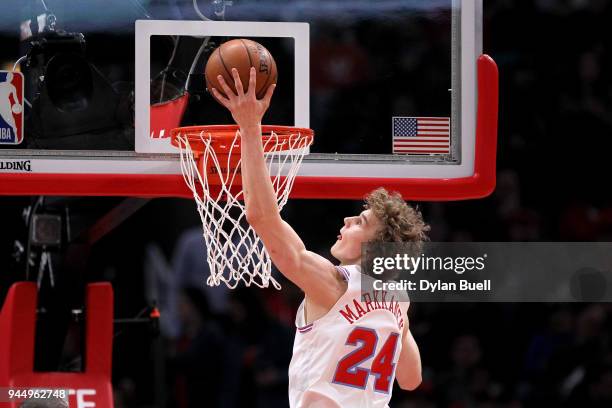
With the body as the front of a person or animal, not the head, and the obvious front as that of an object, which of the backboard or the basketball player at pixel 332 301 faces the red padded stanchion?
the basketball player

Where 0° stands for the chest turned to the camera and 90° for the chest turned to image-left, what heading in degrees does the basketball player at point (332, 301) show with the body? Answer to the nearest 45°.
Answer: approximately 135°

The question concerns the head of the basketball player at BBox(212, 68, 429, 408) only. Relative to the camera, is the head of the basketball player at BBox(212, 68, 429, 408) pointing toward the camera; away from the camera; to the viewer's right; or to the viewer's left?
to the viewer's left

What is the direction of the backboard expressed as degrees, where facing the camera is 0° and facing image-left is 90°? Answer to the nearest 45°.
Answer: approximately 0°

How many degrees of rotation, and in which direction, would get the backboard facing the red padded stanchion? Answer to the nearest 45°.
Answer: approximately 135° to its right

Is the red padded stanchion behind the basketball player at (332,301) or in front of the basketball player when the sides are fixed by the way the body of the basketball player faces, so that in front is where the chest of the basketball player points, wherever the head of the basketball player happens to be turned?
in front

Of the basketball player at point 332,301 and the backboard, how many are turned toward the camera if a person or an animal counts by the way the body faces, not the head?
1
